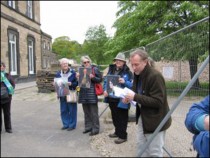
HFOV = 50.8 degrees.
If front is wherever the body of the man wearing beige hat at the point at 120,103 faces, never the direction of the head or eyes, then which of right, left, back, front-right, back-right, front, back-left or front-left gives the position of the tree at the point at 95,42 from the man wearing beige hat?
back-right

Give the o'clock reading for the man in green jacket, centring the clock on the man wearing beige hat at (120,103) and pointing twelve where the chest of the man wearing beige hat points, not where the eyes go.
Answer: The man in green jacket is roughly at 10 o'clock from the man wearing beige hat.

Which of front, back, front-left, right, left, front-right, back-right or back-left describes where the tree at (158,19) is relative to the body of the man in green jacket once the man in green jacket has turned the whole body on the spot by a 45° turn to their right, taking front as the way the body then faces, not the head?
right

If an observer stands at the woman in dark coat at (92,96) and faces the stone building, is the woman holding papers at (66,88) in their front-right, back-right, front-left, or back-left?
front-left

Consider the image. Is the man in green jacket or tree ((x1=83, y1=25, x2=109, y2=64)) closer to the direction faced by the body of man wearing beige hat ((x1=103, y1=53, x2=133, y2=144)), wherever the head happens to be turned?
the man in green jacket

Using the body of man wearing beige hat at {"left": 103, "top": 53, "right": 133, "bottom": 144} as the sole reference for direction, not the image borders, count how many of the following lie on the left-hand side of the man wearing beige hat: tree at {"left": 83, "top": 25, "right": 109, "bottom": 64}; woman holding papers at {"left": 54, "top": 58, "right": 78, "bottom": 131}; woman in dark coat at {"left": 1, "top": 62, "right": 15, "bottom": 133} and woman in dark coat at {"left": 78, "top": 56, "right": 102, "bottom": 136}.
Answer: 0

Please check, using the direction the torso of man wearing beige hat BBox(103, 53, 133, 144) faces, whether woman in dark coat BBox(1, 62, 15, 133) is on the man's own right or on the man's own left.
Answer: on the man's own right

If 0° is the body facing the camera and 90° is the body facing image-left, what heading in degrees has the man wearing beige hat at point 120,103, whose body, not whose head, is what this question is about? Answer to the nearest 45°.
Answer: approximately 45°

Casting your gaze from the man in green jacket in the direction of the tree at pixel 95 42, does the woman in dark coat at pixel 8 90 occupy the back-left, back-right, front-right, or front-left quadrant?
front-left

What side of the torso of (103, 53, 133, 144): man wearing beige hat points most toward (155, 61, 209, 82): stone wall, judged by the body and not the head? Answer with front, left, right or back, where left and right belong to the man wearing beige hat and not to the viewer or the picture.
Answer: back

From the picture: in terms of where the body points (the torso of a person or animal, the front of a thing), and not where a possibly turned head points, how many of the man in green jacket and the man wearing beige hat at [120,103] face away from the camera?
0

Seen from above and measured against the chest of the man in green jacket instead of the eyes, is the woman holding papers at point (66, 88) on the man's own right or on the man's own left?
on the man's own right

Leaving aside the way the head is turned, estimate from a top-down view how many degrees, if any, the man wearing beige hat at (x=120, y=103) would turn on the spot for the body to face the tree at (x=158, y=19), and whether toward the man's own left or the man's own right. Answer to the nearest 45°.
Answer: approximately 135° to the man's own right

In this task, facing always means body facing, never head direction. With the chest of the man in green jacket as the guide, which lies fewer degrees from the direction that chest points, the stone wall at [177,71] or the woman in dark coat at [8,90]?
the woman in dark coat
